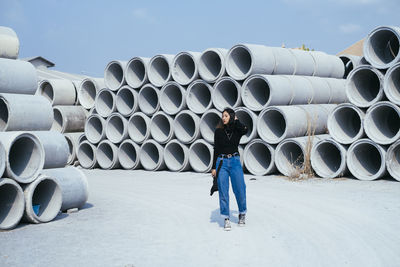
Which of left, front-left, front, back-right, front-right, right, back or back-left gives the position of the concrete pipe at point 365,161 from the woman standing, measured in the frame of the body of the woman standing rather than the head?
back-left

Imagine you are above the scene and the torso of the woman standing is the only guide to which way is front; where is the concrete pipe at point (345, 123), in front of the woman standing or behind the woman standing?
behind

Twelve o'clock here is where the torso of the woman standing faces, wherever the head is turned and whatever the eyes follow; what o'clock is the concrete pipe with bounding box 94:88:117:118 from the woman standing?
The concrete pipe is roughly at 5 o'clock from the woman standing.

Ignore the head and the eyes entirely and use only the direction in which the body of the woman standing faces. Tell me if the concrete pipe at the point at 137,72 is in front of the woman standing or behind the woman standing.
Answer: behind

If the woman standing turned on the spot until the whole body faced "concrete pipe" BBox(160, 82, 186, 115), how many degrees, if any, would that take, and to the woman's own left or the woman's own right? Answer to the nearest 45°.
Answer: approximately 180°

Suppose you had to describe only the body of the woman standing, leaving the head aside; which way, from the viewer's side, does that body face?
toward the camera

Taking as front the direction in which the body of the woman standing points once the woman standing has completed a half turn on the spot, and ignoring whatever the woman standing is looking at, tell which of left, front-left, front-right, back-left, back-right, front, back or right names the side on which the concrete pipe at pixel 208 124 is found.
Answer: front

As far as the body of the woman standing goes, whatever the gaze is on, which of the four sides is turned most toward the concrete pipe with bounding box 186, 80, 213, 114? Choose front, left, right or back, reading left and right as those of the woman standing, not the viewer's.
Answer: back

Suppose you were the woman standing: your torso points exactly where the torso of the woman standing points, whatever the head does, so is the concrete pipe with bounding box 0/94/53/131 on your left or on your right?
on your right

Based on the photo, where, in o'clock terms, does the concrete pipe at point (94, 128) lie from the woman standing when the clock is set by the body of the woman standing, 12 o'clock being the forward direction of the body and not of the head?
The concrete pipe is roughly at 5 o'clock from the woman standing.
